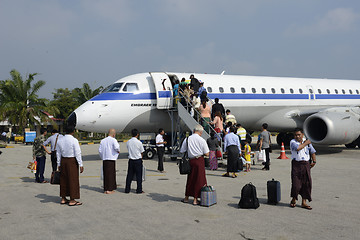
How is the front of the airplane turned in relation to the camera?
facing the viewer and to the left of the viewer

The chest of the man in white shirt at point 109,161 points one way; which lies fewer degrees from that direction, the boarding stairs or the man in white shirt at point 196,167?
the boarding stairs

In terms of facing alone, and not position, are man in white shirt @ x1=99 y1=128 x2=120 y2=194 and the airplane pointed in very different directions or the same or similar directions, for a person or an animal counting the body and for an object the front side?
very different directions

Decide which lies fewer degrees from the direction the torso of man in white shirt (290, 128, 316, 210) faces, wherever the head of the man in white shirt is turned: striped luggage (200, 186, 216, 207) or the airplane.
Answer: the striped luggage

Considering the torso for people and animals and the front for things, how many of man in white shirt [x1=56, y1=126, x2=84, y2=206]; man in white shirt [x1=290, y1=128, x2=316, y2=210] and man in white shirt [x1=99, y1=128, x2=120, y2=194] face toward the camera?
1

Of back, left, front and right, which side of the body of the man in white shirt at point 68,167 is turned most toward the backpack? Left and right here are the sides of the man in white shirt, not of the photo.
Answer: right

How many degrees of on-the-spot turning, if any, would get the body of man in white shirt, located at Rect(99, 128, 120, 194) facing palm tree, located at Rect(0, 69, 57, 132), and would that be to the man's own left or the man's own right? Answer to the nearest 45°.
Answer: approximately 45° to the man's own left

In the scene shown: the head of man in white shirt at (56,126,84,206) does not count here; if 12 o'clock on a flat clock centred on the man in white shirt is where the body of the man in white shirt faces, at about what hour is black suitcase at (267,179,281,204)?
The black suitcase is roughly at 2 o'clock from the man in white shirt.

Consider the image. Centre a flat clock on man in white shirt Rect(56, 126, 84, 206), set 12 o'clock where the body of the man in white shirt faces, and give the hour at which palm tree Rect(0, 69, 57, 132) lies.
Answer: The palm tree is roughly at 10 o'clock from the man in white shirt.

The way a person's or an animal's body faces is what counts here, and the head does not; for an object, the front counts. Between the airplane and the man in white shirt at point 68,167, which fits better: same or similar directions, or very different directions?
very different directions

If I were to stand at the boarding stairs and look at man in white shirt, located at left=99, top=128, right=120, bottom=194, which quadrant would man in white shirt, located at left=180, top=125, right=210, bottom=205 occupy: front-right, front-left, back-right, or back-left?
front-left

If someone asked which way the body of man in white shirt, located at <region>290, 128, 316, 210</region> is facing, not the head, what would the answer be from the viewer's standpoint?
toward the camera

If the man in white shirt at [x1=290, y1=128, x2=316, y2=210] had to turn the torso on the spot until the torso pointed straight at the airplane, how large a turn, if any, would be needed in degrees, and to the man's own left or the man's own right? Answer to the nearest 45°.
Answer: approximately 180°

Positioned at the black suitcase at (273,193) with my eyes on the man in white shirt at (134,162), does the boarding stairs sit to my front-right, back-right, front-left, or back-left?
front-right

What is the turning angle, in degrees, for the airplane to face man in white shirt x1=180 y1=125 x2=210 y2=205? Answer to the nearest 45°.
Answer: approximately 45° to its left

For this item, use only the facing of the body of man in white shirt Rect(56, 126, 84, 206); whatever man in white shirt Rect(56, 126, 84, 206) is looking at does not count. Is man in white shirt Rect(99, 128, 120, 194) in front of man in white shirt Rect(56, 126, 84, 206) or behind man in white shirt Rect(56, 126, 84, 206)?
in front

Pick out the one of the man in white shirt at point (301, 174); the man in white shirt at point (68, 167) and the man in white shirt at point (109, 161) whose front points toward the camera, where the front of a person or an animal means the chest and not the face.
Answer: the man in white shirt at point (301, 174)

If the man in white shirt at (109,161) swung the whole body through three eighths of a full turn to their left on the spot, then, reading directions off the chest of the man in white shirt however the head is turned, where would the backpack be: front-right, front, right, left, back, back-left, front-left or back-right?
back-left

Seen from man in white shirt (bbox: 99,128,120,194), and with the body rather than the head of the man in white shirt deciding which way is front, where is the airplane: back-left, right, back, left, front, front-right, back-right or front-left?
front
